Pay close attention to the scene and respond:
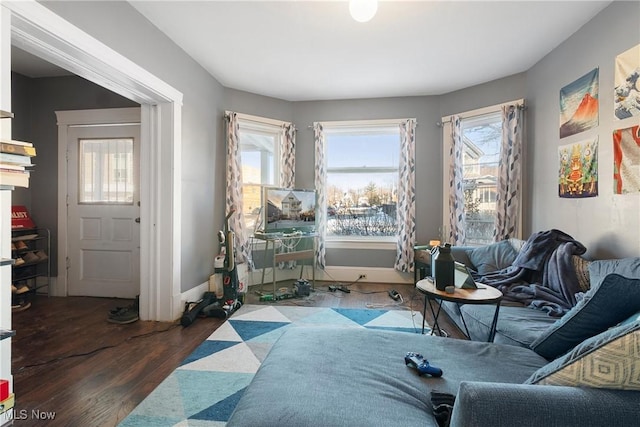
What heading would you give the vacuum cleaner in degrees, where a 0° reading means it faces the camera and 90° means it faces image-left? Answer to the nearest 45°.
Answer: approximately 45°

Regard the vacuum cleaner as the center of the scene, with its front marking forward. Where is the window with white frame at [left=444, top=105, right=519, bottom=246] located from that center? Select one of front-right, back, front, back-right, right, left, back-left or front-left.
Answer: back-left

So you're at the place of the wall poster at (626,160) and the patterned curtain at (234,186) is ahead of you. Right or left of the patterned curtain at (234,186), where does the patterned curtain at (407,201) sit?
right

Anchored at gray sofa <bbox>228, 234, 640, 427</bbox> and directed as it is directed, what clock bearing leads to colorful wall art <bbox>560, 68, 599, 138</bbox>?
The colorful wall art is roughly at 4 o'clock from the gray sofa.

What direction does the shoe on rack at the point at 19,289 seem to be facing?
to the viewer's right

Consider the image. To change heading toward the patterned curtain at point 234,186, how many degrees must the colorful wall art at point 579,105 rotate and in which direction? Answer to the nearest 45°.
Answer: approximately 45° to its right

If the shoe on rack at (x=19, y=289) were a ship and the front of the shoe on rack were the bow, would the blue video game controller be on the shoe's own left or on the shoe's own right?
on the shoe's own right

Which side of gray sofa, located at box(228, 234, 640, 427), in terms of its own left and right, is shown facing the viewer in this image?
left

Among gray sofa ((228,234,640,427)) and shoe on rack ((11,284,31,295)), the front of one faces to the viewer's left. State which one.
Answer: the gray sofa

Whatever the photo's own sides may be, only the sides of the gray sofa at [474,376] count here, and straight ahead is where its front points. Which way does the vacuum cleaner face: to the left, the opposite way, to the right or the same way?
to the left

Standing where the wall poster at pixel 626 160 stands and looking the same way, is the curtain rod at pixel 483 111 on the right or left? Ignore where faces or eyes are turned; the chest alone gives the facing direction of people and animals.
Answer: on its right

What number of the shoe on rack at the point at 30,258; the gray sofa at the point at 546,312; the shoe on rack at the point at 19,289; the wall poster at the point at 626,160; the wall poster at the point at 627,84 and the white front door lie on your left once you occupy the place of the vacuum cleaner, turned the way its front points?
3
